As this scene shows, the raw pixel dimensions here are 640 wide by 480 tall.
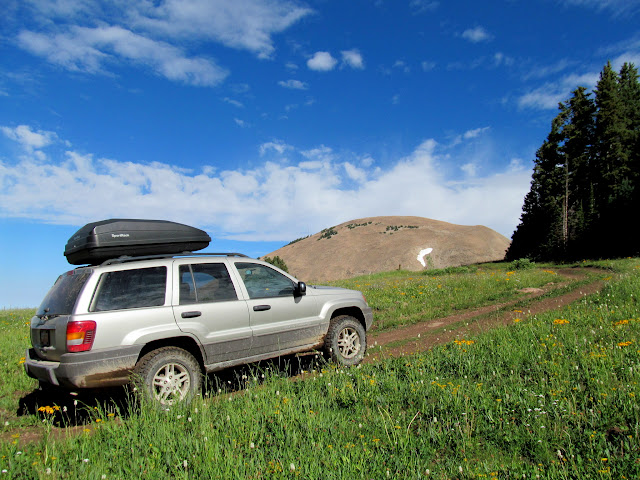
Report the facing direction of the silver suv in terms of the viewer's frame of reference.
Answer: facing away from the viewer and to the right of the viewer
